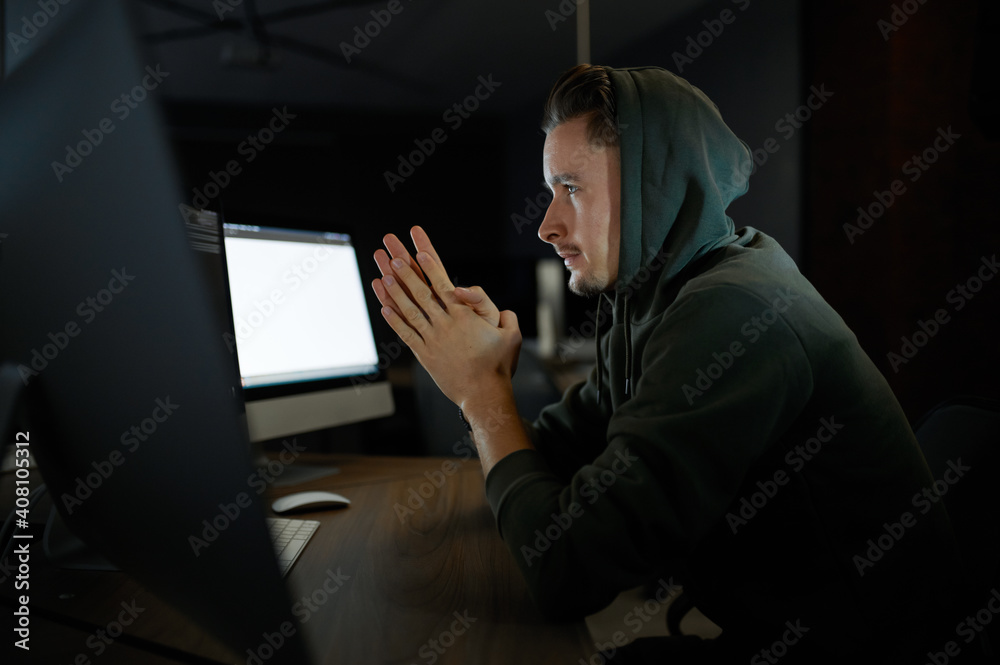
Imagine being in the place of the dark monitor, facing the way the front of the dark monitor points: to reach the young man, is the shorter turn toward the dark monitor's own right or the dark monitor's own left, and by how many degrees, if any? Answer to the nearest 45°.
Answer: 0° — it already faces them

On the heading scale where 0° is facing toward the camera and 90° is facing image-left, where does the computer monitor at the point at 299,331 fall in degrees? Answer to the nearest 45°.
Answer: approximately 315°

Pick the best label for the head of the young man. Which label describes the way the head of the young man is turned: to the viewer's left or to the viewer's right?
to the viewer's left

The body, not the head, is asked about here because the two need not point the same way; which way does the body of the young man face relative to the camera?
to the viewer's left

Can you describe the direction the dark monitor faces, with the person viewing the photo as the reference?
facing away from the viewer and to the right of the viewer

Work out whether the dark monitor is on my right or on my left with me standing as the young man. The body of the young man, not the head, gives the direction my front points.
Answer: on my left

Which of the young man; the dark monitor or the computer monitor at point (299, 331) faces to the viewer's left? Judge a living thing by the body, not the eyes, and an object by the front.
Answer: the young man
